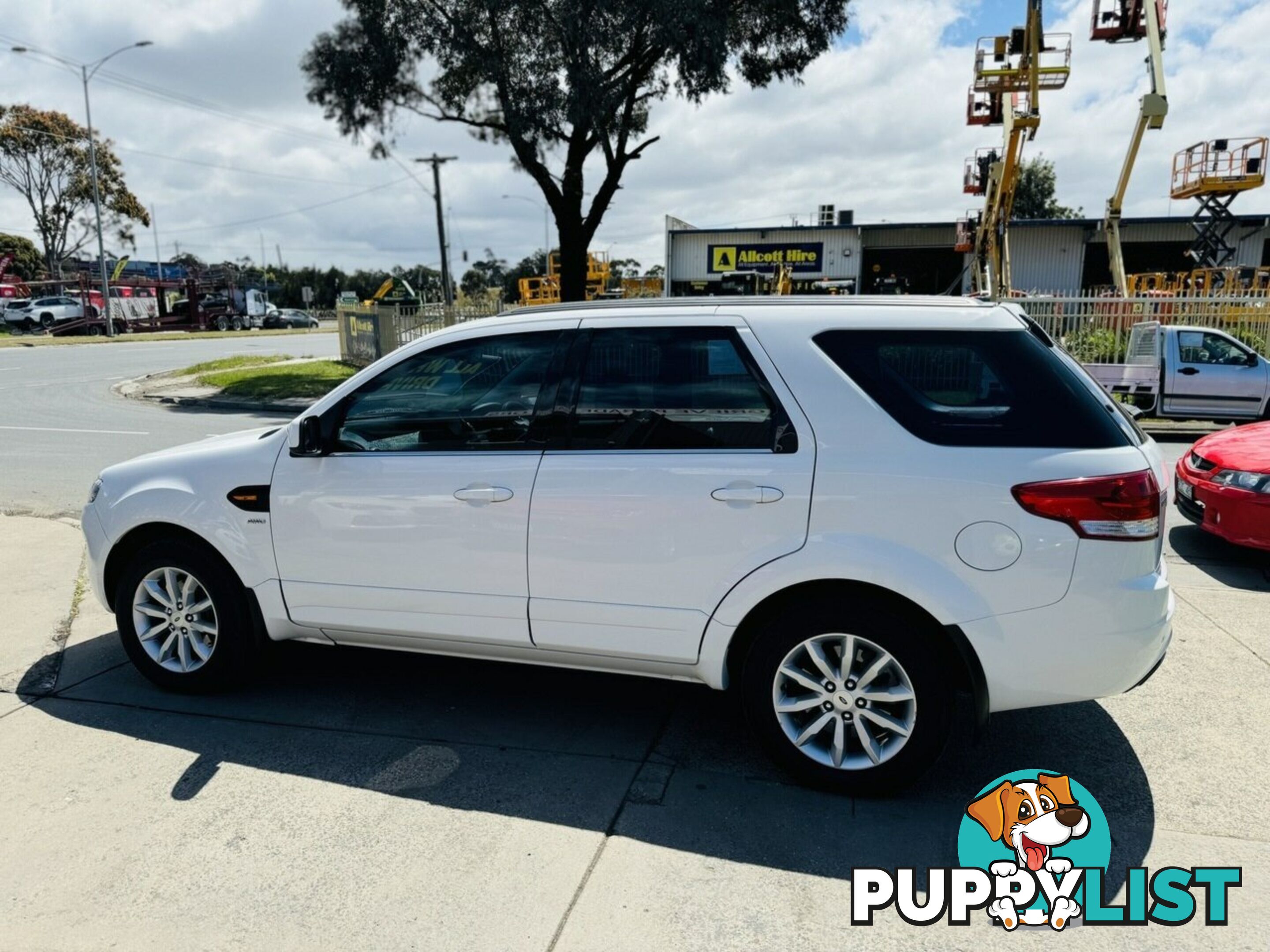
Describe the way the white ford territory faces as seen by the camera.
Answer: facing to the left of the viewer

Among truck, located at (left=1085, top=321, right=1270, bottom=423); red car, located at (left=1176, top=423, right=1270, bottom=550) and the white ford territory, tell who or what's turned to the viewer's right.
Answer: the truck

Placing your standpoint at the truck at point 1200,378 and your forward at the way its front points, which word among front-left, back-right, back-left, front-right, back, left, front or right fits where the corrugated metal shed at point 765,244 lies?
back-left

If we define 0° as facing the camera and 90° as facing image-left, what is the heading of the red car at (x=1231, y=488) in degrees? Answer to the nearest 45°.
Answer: approximately 45°

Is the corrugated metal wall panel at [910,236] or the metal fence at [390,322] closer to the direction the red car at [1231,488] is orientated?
the metal fence

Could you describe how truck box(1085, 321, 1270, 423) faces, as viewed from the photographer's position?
facing to the right of the viewer

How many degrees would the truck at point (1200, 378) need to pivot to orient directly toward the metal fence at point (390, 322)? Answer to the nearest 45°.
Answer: approximately 180°

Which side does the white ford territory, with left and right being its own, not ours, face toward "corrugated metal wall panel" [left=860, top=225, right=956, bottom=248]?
right

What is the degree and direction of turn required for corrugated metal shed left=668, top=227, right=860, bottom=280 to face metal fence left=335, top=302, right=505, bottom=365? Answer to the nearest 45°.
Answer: approximately 45° to its right

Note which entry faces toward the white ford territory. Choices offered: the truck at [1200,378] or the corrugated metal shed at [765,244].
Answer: the corrugated metal shed

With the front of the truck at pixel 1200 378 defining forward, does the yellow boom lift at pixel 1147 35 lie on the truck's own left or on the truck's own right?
on the truck's own left

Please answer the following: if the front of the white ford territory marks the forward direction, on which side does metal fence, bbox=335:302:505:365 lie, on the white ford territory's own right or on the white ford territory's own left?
on the white ford territory's own right

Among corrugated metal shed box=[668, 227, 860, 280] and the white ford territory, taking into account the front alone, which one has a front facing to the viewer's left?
the white ford territory

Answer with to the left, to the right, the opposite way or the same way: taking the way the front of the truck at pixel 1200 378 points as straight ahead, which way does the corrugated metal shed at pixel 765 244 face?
to the right
